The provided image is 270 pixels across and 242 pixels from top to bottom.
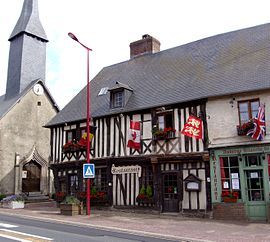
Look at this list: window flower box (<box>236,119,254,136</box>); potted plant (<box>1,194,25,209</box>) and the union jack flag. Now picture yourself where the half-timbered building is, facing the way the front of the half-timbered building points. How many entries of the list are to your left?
2

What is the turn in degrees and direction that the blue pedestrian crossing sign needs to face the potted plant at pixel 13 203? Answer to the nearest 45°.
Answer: approximately 135° to its right

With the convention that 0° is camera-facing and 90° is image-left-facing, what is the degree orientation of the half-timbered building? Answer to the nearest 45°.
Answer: approximately 45°

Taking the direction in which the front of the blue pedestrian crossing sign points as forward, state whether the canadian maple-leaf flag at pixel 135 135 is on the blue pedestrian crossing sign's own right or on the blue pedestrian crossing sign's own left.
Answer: on the blue pedestrian crossing sign's own left

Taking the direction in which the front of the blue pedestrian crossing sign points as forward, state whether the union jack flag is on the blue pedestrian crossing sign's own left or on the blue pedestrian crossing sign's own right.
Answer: on the blue pedestrian crossing sign's own left

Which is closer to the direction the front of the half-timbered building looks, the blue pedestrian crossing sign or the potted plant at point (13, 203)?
the blue pedestrian crossing sign

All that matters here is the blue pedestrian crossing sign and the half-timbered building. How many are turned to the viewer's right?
0

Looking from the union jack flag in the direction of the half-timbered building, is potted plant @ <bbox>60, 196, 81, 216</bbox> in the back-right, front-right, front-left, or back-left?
front-left

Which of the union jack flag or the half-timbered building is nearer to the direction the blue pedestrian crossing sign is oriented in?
the union jack flag

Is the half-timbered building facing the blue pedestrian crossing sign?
yes

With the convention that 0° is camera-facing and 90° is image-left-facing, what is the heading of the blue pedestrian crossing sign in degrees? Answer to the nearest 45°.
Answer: approximately 0°

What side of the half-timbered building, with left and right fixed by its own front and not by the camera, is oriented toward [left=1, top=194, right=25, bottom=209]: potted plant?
right
